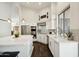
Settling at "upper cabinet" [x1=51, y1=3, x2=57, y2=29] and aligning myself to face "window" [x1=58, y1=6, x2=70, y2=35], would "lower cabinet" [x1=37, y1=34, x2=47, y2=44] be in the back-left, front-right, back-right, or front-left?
back-right

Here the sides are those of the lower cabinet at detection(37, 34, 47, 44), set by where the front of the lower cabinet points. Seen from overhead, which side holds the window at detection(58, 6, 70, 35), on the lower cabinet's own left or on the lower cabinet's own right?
on the lower cabinet's own left

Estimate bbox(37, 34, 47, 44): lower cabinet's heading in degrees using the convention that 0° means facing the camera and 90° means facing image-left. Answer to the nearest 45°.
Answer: approximately 45°

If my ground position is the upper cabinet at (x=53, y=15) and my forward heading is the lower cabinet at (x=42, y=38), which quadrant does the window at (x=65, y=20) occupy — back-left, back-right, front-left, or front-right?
back-left
